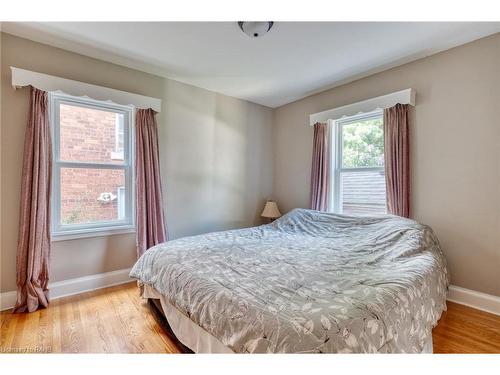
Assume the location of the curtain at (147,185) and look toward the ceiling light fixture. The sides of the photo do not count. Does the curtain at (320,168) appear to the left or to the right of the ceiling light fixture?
left

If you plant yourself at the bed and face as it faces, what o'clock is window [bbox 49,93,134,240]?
The window is roughly at 2 o'clock from the bed.

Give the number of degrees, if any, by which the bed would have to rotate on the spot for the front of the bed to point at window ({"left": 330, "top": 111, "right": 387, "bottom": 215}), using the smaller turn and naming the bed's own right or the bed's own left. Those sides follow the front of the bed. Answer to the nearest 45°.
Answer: approximately 180°

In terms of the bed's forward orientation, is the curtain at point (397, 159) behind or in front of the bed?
behind

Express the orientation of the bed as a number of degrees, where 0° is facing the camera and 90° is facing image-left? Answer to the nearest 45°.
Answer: approximately 45°

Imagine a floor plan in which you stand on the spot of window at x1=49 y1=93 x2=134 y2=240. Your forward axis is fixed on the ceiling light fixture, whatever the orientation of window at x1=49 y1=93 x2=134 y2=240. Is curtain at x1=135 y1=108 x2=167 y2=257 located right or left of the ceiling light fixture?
left
